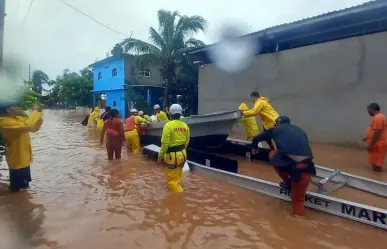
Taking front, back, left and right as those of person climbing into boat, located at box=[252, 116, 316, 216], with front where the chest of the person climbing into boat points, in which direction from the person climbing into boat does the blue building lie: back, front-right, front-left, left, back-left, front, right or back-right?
front

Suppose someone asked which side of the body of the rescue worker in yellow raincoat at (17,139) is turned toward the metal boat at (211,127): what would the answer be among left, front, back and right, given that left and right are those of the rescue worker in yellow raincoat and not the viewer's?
front

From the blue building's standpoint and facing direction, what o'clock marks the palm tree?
The palm tree is roughly at 10 o'clock from the blue building.

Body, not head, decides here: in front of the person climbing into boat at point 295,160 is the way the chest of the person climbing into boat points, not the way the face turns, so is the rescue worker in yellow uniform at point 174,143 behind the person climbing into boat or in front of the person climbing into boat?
in front

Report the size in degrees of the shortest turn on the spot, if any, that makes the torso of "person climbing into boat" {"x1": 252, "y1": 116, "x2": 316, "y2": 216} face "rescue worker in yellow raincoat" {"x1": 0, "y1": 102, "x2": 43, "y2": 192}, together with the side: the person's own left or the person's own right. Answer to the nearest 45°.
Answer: approximately 45° to the person's own left

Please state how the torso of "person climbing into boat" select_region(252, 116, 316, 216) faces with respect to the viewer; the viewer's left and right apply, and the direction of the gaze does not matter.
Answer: facing away from the viewer and to the left of the viewer

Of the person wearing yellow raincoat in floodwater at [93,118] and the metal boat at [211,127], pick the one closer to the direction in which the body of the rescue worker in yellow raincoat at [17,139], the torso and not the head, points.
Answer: the metal boat

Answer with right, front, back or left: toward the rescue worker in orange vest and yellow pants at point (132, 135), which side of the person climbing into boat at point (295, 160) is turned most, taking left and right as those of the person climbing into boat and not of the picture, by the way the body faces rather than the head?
front

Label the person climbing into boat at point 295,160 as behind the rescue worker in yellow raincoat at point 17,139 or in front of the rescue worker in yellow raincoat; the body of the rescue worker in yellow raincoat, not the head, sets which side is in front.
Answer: in front

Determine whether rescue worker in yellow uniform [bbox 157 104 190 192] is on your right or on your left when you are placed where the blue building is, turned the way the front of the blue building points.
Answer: on your left

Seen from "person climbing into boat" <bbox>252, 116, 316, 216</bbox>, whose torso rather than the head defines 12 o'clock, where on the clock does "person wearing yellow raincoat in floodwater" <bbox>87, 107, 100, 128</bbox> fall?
"person wearing yellow raincoat in floodwater" <bbox>87, 107, 100, 128</bbox> is roughly at 12 o'clock from "person climbing into boat" <bbox>252, 116, 316, 216</bbox>.

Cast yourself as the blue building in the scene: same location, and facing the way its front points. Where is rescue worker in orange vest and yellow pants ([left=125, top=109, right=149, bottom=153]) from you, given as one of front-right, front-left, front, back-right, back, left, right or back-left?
front-left

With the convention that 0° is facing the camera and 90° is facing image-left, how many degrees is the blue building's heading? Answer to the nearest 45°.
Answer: approximately 45°
